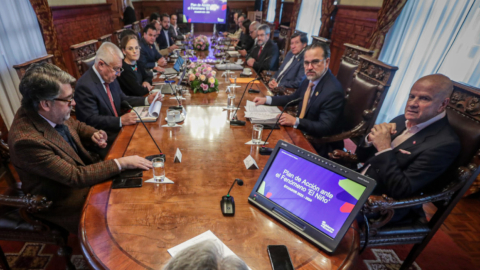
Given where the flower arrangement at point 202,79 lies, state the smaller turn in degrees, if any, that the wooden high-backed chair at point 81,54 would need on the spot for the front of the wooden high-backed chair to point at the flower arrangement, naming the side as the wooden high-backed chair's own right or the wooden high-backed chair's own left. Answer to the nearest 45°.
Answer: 0° — it already faces it

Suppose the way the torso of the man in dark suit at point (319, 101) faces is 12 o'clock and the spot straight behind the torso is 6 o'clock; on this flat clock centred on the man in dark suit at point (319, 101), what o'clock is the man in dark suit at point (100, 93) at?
the man in dark suit at point (100, 93) is roughly at 1 o'clock from the man in dark suit at point (319, 101).

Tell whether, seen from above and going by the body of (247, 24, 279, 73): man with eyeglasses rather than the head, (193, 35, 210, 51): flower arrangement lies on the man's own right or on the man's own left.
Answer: on the man's own right

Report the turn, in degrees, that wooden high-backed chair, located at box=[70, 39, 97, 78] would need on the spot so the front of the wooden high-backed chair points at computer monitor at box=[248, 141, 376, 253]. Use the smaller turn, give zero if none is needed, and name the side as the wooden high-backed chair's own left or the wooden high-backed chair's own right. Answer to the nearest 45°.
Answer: approximately 45° to the wooden high-backed chair's own right

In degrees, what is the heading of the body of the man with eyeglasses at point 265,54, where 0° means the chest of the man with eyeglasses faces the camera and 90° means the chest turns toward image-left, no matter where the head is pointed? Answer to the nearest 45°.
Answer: approximately 45°

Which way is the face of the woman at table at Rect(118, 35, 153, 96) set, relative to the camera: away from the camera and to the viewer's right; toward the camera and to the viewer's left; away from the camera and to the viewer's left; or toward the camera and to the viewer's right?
toward the camera and to the viewer's right

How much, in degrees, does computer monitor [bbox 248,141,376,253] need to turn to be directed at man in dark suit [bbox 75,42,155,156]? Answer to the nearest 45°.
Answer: approximately 45° to its right

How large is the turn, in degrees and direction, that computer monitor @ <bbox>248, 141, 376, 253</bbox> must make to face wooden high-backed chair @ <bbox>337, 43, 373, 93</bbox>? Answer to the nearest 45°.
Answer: approximately 135° to its right

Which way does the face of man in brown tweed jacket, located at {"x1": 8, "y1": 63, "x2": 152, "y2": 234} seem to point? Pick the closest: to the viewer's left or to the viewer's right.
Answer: to the viewer's right

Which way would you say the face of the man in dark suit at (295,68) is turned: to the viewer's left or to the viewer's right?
to the viewer's left

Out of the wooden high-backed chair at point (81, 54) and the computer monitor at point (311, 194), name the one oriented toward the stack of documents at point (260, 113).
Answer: the wooden high-backed chair

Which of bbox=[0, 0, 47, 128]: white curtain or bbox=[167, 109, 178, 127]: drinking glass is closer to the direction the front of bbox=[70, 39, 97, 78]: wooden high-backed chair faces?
the drinking glass
